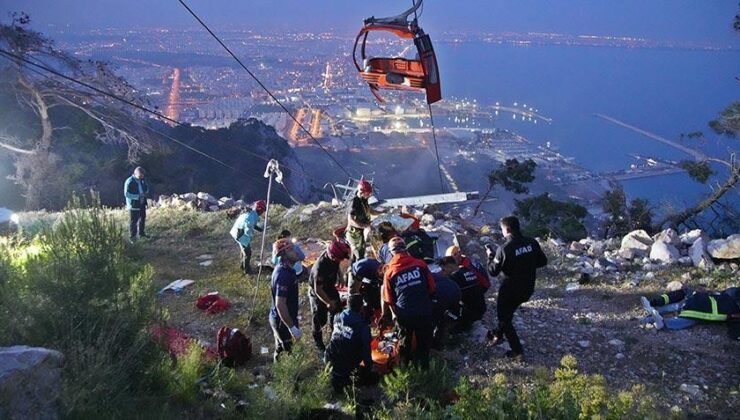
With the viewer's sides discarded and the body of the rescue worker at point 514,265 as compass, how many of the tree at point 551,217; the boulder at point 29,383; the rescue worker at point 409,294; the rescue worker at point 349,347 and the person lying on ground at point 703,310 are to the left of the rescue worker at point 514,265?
3

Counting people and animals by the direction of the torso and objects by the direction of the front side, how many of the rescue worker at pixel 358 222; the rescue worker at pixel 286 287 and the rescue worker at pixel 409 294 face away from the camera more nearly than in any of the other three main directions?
1

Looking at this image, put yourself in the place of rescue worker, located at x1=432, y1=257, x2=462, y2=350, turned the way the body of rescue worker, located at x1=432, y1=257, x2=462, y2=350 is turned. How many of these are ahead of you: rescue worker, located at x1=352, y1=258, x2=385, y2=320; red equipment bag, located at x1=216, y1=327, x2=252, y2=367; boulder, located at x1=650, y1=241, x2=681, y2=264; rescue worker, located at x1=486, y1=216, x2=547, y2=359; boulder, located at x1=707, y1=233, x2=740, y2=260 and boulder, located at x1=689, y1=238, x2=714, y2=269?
2

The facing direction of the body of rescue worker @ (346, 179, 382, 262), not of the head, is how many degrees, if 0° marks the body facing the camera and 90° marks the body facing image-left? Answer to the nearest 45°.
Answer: approximately 315°

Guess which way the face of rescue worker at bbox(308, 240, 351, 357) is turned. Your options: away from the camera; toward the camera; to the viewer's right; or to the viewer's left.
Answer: to the viewer's right

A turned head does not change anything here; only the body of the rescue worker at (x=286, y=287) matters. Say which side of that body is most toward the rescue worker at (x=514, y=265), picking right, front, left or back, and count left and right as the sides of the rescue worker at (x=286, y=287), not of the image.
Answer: front

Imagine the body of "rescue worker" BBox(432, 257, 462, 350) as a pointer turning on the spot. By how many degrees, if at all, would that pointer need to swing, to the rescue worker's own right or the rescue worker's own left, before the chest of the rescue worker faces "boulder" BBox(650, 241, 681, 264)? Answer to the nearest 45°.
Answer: approximately 135° to the rescue worker's own right

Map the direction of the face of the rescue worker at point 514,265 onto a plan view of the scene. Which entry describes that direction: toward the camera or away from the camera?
away from the camera

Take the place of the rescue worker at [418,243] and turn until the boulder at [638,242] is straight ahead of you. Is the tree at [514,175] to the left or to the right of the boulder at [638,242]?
left

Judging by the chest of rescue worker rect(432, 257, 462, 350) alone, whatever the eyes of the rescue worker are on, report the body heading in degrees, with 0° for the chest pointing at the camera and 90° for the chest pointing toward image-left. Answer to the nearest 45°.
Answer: approximately 90°

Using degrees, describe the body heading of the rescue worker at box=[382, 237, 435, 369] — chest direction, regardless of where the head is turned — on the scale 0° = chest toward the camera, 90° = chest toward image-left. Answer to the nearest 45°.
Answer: approximately 180°

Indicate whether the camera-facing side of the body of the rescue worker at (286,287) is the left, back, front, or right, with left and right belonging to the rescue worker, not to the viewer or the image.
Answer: right

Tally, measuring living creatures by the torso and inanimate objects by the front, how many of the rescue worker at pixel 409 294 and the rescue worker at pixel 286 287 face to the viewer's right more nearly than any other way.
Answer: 1
